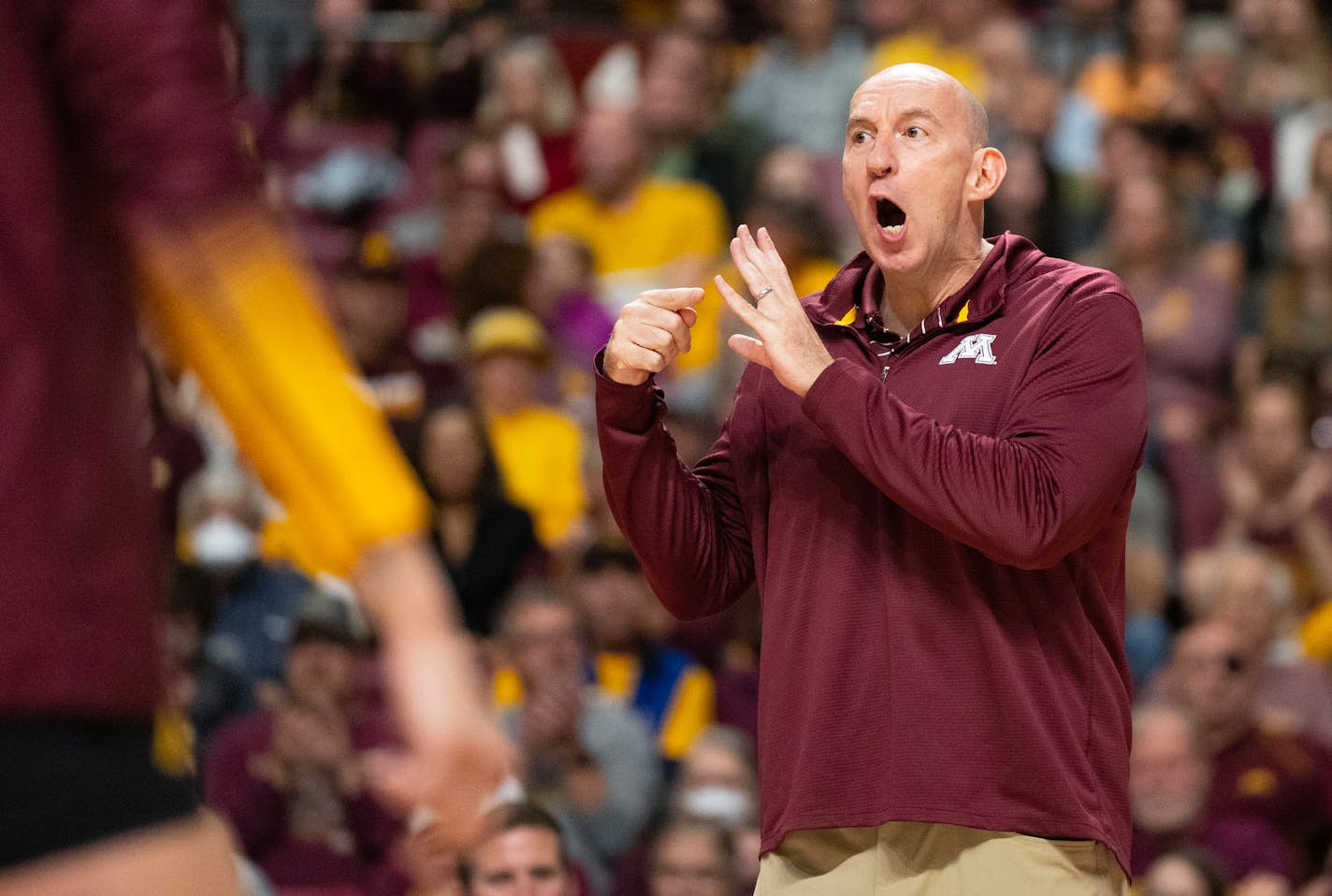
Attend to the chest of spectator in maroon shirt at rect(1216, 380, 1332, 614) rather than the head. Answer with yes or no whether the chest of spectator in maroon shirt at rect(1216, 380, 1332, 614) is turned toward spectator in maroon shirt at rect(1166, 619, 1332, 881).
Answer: yes

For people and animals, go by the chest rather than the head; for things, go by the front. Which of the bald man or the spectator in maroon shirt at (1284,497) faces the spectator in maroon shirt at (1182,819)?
the spectator in maroon shirt at (1284,497)

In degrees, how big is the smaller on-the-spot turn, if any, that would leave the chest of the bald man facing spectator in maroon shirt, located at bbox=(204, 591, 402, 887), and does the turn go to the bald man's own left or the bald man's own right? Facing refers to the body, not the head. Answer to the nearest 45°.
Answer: approximately 90° to the bald man's own right

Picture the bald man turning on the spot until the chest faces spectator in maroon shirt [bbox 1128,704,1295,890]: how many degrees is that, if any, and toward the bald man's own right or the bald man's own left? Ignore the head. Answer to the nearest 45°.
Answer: approximately 135° to the bald man's own right

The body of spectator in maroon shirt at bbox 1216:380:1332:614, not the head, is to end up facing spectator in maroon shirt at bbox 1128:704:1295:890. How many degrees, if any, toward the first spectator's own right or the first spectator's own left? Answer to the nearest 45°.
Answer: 0° — they already face them

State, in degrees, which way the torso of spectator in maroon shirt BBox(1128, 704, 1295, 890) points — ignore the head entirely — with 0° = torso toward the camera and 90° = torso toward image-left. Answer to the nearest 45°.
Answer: approximately 0°

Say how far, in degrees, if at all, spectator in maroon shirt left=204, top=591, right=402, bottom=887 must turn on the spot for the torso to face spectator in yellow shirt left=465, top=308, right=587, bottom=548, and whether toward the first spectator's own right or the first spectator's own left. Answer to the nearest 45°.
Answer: approximately 135° to the first spectator's own left

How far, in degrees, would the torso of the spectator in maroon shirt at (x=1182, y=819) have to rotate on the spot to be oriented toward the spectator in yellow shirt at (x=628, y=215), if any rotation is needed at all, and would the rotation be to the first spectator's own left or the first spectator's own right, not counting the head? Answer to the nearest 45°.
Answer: approximately 135° to the first spectator's own right

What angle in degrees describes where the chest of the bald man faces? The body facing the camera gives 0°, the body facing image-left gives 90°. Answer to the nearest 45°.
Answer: approximately 45°
